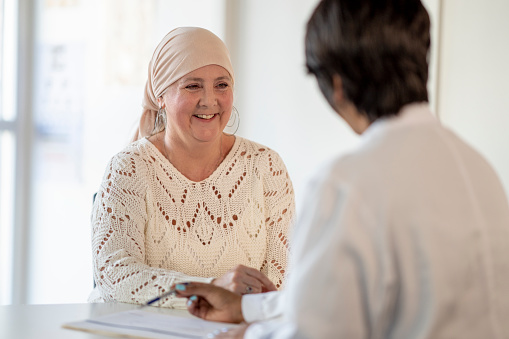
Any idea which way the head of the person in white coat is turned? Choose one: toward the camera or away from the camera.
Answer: away from the camera

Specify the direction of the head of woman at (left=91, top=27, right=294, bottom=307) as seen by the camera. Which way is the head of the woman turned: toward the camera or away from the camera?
toward the camera

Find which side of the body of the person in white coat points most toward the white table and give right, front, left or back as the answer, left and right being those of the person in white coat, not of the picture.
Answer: front

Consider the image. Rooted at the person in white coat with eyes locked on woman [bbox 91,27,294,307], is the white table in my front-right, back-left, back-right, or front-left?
front-left

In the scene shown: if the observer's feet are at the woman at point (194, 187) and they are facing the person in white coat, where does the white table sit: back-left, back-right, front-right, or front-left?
front-right

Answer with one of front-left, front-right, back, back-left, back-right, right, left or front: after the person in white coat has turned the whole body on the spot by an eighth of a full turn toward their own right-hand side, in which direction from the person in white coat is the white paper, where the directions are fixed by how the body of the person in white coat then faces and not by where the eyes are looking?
front-left

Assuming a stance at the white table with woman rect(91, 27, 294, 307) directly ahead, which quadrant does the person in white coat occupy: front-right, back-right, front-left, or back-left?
back-right

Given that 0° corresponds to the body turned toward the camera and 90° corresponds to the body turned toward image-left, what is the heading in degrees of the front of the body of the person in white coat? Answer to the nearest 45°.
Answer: approximately 135°
